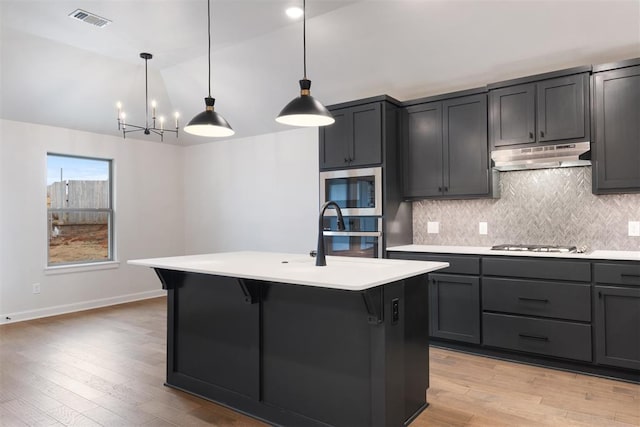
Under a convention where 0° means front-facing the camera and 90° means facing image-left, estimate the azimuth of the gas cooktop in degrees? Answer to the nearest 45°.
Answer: approximately 0°

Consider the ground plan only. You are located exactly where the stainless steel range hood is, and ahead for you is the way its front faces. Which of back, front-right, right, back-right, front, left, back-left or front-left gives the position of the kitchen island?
front-right

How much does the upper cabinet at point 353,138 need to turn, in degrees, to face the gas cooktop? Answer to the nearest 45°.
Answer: approximately 135° to its left

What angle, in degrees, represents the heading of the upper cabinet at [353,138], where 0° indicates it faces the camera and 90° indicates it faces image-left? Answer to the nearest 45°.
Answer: approximately 45°

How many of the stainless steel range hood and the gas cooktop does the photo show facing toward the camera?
2

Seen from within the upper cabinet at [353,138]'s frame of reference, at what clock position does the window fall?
The window is roughly at 2 o'clock from the upper cabinet.

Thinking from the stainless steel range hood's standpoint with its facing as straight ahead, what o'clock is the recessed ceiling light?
The recessed ceiling light is roughly at 2 o'clock from the stainless steel range hood.

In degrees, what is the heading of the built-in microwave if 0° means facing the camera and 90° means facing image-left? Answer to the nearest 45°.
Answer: approximately 45°
